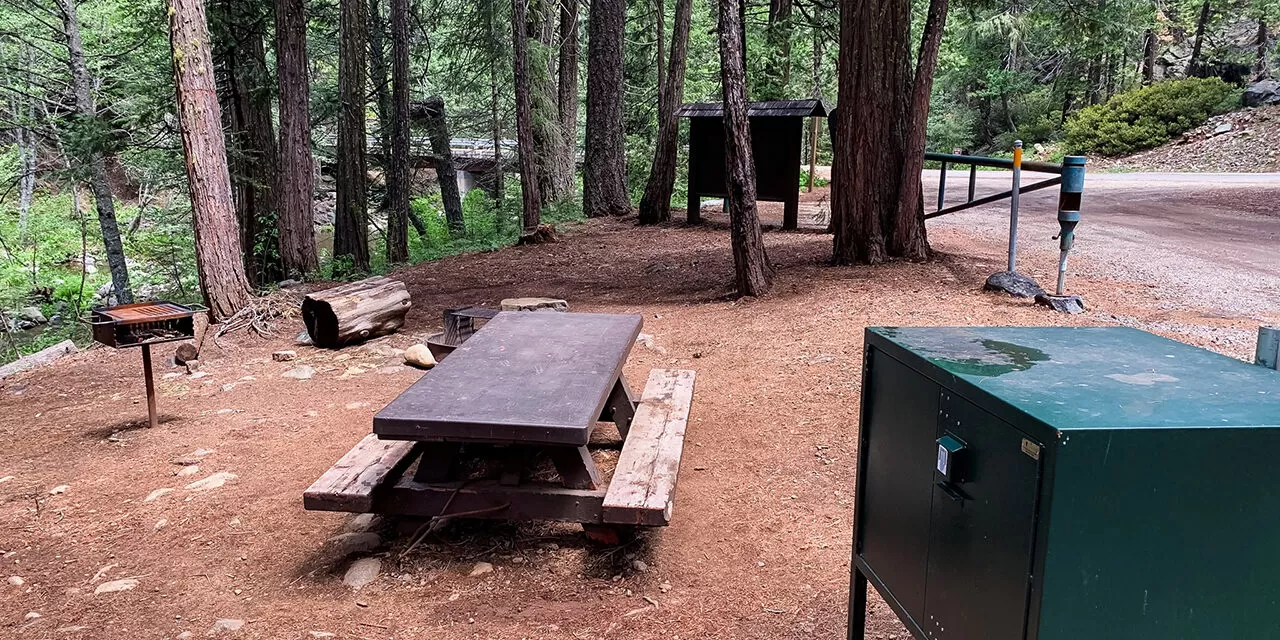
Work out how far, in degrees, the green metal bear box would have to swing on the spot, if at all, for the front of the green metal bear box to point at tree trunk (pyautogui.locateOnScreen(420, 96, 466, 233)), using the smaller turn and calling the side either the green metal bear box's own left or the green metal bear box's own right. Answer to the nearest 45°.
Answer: approximately 90° to the green metal bear box's own right

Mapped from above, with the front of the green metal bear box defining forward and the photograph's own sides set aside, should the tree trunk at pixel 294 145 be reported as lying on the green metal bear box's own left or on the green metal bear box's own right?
on the green metal bear box's own right

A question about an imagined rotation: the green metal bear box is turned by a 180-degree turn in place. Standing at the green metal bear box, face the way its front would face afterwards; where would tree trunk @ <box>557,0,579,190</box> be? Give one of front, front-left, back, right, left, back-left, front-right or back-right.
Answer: left

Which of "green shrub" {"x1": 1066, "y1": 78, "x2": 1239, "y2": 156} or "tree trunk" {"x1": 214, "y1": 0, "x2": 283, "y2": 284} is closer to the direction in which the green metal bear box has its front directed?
the tree trunk

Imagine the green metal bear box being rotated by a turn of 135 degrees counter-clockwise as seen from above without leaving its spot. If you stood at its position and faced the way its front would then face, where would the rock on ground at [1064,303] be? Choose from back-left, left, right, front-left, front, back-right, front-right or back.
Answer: left

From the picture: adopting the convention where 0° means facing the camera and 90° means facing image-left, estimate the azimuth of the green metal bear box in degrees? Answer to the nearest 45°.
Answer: approximately 45°

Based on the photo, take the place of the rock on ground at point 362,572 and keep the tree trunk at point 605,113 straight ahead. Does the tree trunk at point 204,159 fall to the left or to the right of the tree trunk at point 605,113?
left

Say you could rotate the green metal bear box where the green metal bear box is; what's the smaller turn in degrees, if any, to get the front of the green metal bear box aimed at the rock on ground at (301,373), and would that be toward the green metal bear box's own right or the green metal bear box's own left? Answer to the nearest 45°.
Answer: approximately 90° to the green metal bear box's own right

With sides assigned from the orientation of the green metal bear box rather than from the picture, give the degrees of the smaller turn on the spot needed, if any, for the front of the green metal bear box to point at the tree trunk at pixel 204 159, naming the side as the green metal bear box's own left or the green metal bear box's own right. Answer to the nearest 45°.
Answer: approximately 90° to the green metal bear box's own right

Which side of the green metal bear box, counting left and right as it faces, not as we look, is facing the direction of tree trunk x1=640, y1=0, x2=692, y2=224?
right
